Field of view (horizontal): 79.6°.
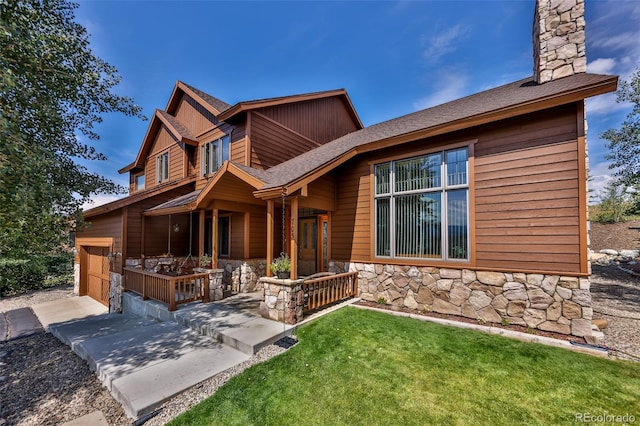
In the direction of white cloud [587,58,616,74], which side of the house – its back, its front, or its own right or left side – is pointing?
back

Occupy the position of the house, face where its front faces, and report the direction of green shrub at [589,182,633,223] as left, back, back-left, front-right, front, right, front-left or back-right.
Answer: back

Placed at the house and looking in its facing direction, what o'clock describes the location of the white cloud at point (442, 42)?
The white cloud is roughly at 5 o'clock from the house.

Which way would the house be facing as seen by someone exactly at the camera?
facing the viewer and to the left of the viewer

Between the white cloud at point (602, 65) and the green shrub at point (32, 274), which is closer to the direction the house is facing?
the green shrub

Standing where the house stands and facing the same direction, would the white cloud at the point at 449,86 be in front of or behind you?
behind

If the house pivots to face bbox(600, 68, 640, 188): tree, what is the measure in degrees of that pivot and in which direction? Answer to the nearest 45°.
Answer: approximately 180°
